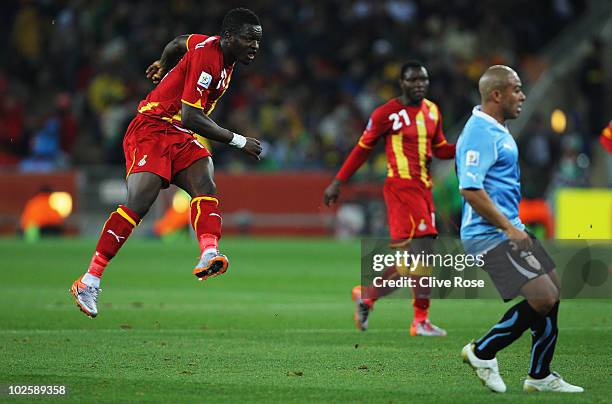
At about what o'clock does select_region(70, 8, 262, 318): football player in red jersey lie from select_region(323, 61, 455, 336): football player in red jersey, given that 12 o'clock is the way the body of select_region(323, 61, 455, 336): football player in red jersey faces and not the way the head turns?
select_region(70, 8, 262, 318): football player in red jersey is roughly at 3 o'clock from select_region(323, 61, 455, 336): football player in red jersey.

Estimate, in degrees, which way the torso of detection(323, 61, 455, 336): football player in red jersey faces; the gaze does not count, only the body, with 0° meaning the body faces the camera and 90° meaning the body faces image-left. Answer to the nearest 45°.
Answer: approximately 315°
